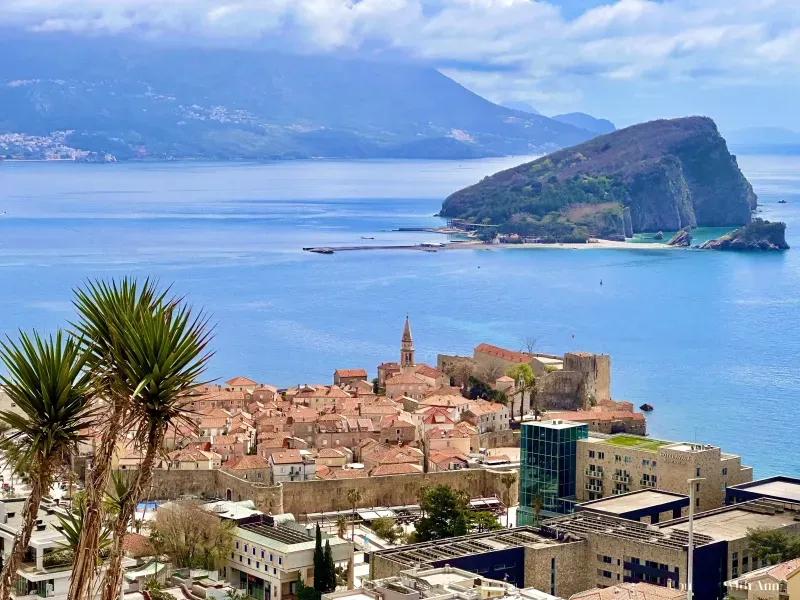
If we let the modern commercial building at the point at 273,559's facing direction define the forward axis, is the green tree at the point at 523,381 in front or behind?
behind

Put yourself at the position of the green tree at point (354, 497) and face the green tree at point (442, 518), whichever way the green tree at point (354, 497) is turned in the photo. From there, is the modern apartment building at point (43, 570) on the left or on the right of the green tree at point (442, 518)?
right

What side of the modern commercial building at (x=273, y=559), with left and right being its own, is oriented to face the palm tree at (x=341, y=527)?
back

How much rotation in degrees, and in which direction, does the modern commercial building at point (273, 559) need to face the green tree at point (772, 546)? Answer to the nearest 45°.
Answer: approximately 135° to its left

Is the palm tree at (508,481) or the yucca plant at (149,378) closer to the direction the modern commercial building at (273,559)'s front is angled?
the yucca plant

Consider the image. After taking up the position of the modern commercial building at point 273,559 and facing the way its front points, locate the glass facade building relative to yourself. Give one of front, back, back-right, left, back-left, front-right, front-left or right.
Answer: back

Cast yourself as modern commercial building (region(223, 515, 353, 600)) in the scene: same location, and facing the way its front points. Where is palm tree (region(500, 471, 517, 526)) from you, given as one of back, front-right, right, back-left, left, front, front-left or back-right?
back

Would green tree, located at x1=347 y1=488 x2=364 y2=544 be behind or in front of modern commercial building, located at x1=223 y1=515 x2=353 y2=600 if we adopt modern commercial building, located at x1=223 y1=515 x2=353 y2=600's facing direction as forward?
behind

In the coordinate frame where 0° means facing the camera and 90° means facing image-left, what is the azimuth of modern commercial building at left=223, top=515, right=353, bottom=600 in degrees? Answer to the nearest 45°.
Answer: approximately 45°
